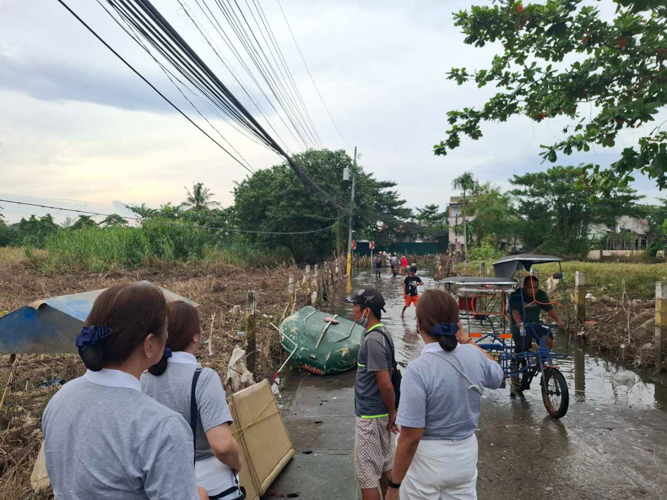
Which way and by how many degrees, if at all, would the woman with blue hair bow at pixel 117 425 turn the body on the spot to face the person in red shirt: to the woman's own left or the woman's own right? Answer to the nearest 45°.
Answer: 0° — they already face them

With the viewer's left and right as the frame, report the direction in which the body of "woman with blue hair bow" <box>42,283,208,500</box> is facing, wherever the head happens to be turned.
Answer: facing away from the viewer and to the right of the viewer

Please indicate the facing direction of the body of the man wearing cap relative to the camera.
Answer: to the viewer's left

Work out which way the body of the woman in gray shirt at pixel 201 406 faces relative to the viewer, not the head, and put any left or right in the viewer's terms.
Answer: facing away from the viewer and to the right of the viewer

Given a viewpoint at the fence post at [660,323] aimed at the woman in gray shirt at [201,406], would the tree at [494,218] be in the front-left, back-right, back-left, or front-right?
back-right

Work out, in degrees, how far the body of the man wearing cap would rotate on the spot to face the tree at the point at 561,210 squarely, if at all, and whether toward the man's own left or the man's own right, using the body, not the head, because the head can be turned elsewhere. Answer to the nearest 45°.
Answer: approximately 135° to the man's own right

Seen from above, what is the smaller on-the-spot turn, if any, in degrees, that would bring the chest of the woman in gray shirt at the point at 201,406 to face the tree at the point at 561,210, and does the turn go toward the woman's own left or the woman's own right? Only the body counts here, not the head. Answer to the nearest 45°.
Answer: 0° — they already face it

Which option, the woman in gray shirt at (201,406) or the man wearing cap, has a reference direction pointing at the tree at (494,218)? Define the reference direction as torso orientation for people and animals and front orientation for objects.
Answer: the woman in gray shirt

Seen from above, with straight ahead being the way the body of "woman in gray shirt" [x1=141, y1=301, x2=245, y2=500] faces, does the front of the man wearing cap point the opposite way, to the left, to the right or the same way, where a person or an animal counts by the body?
to the left

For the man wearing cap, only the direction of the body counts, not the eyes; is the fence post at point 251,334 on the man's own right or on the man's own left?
on the man's own right

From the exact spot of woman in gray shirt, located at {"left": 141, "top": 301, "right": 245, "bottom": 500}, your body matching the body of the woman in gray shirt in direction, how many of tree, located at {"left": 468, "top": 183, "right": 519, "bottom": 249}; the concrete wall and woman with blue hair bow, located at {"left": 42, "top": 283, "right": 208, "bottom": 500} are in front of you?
2
